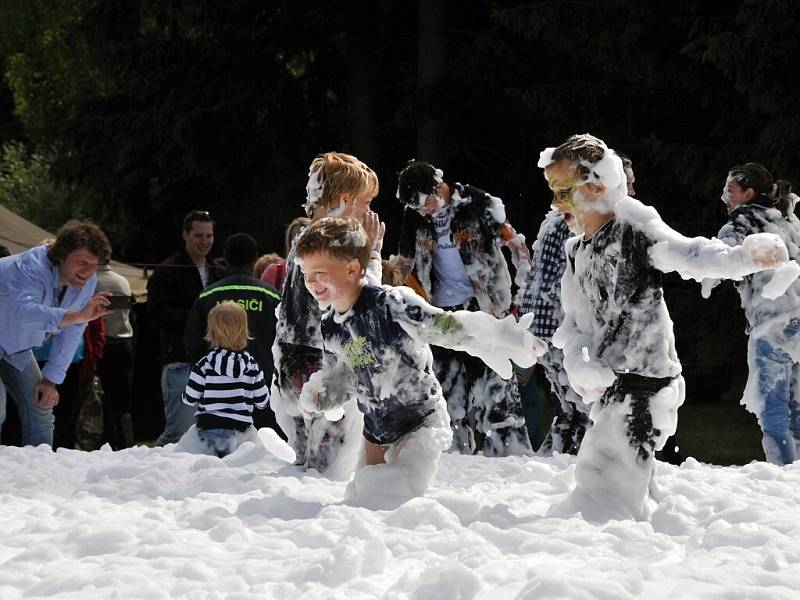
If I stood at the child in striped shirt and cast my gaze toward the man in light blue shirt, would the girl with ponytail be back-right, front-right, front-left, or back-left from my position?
back-right

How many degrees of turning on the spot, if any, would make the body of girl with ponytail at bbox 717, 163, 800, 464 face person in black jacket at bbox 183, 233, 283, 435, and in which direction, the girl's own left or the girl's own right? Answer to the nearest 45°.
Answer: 0° — they already face them

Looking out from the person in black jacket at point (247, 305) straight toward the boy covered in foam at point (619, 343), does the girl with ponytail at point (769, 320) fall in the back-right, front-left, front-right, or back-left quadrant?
front-left

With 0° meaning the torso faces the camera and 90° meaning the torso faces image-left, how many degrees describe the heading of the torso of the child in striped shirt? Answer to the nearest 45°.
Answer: approximately 180°

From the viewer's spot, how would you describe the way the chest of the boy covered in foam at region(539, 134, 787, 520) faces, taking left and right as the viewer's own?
facing the viewer and to the left of the viewer

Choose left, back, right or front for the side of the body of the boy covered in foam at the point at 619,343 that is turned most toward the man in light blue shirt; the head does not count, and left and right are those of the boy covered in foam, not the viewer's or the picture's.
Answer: right

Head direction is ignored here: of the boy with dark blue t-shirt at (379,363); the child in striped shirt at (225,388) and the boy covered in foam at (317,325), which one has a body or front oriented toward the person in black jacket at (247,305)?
the child in striped shirt

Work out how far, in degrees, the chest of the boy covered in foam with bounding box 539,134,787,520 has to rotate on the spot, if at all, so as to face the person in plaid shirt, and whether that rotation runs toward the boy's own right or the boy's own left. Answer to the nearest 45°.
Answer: approximately 135° to the boy's own right

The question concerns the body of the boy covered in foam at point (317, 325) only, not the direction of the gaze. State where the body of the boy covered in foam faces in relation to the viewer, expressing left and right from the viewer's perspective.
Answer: facing to the right of the viewer

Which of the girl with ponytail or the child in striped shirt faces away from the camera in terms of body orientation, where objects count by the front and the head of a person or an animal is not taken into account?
the child in striped shirt

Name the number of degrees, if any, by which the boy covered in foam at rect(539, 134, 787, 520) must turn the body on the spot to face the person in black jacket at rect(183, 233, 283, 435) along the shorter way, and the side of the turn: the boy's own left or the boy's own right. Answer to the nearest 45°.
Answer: approximately 90° to the boy's own right

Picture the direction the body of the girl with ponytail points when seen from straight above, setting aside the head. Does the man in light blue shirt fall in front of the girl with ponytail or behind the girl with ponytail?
in front

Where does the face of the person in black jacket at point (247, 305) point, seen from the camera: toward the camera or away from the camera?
away from the camera

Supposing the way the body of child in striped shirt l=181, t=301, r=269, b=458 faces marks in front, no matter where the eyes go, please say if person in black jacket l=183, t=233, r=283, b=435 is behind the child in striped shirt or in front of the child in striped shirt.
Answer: in front

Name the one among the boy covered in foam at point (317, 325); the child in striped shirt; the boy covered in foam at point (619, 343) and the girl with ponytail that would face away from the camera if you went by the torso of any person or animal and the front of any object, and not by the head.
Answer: the child in striped shirt

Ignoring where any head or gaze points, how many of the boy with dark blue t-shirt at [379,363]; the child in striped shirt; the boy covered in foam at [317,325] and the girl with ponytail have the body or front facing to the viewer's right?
1
